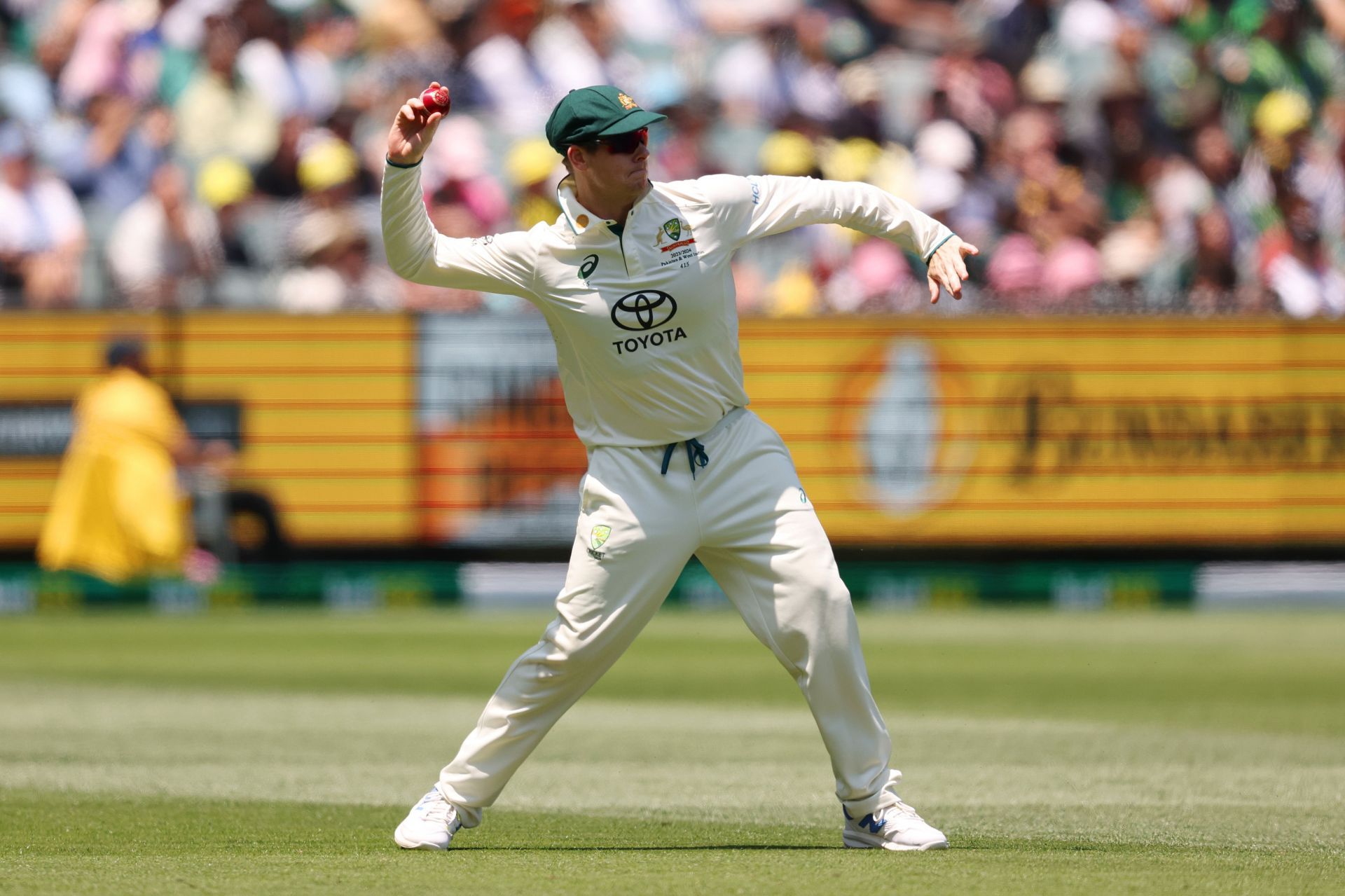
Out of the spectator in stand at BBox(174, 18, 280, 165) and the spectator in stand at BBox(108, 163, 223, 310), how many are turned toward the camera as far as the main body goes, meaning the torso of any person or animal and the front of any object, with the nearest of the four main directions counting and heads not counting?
2

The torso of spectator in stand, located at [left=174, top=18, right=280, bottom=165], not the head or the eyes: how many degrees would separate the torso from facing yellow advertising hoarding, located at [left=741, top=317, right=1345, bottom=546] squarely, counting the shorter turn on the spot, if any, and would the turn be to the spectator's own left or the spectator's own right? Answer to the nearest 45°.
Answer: approximately 45° to the spectator's own left

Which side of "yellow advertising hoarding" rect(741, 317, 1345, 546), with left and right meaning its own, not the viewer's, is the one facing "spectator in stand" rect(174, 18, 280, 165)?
right

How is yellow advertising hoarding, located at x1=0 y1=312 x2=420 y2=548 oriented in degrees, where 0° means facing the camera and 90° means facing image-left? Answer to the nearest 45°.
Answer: approximately 0°

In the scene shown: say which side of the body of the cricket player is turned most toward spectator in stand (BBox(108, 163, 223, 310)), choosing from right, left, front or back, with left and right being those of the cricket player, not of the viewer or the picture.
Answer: back

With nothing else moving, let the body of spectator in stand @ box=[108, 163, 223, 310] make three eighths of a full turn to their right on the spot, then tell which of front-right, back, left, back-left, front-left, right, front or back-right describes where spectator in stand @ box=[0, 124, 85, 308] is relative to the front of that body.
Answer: front

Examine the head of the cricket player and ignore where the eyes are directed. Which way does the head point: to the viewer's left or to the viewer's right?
to the viewer's right
